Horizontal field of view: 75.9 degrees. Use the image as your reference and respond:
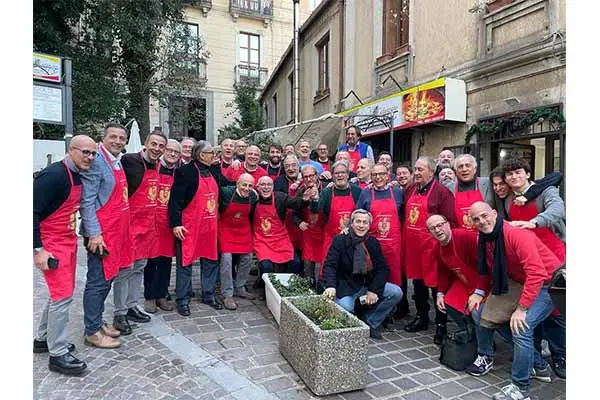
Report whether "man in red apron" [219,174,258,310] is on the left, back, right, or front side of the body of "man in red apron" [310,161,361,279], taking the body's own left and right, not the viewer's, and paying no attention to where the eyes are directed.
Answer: right

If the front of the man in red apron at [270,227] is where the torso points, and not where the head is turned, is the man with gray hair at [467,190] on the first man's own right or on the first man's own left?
on the first man's own left

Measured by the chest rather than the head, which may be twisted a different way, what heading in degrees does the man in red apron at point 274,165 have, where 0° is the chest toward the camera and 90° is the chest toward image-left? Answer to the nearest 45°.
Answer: approximately 0°

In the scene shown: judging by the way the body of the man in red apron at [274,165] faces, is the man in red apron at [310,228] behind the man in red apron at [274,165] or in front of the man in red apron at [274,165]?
in front

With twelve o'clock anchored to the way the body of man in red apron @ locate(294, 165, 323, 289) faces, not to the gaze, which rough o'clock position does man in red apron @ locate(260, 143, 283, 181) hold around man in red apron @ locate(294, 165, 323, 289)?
man in red apron @ locate(260, 143, 283, 181) is roughly at 5 o'clock from man in red apron @ locate(294, 165, 323, 289).

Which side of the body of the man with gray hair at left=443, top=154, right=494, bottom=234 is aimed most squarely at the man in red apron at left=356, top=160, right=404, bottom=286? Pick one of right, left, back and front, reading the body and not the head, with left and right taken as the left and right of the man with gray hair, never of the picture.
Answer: right

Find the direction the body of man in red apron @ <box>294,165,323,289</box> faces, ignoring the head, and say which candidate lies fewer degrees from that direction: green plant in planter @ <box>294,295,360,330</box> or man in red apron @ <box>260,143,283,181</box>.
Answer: the green plant in planter

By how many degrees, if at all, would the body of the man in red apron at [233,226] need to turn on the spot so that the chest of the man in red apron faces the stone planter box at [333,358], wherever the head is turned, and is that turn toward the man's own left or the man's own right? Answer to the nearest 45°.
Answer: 0° — they already face it
